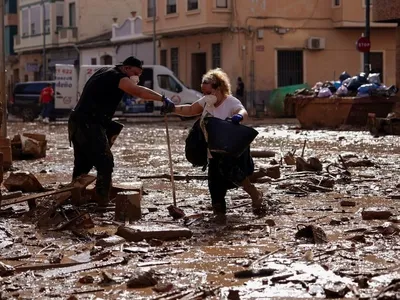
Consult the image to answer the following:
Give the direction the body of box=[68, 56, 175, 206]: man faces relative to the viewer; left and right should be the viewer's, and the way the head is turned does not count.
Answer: facing to the right of the viewer

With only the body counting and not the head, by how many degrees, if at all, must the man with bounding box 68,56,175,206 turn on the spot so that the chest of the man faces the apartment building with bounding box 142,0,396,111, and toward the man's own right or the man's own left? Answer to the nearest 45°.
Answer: approximately 90° to the man's own left

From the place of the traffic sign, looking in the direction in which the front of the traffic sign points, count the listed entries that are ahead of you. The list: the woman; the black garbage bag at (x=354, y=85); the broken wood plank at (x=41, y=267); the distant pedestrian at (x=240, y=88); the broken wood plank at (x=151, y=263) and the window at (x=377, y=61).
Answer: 4

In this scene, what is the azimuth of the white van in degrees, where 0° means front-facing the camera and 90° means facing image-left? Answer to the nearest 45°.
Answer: approximately 270°

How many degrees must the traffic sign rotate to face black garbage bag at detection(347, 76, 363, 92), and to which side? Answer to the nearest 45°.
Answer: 0° — it already faces it

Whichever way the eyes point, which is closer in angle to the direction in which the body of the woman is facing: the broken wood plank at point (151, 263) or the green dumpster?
the broken wood plank

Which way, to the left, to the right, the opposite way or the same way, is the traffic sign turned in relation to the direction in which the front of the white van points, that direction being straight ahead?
to the right

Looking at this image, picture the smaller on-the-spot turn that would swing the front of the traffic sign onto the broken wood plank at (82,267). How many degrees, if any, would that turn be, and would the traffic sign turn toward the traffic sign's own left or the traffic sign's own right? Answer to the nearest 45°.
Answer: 0° — it already faces it

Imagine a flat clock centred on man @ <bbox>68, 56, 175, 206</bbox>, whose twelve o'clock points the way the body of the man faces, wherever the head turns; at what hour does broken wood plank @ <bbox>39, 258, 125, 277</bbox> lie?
The broken wood plank is roughly at 3 o'clock from the man.

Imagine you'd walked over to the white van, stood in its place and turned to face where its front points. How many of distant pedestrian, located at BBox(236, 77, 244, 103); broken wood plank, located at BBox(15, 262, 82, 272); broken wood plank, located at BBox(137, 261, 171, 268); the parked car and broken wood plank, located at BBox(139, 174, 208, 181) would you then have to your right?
3

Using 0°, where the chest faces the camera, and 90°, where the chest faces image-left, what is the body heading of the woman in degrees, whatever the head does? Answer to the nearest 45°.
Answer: approximately 45°
